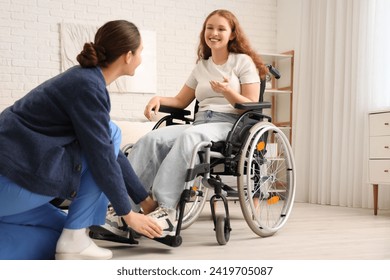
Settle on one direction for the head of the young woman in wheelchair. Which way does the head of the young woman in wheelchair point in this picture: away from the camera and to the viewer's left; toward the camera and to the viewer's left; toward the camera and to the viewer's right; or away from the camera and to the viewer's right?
toward the camera and to the viewer's left

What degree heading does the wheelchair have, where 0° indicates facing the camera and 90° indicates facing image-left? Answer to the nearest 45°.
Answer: approximately 45°

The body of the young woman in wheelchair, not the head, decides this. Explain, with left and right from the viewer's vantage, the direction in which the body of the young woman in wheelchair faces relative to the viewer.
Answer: facing the viewer and to the left of the viewer
